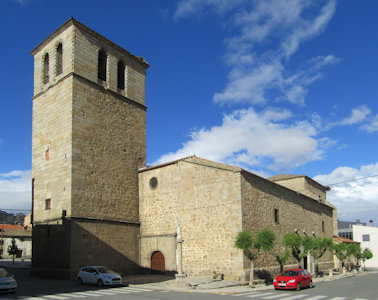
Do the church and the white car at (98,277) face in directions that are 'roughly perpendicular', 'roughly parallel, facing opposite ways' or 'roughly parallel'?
roughly perpendicular

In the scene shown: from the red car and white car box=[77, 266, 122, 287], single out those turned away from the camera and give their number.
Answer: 0

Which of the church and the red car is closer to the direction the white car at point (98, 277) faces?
the red car

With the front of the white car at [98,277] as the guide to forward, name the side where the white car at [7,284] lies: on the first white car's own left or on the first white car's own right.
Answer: on the first white car's own right

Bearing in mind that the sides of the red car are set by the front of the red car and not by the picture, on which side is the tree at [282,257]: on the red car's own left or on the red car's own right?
on the red car's own right

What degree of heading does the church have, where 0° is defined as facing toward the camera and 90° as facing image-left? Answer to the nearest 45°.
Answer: approximately 45°

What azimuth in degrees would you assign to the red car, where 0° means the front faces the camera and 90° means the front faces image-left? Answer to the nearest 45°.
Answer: approximately 45°

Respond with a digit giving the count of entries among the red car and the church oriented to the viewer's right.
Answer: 0

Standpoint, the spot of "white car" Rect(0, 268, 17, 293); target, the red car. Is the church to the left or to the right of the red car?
left
